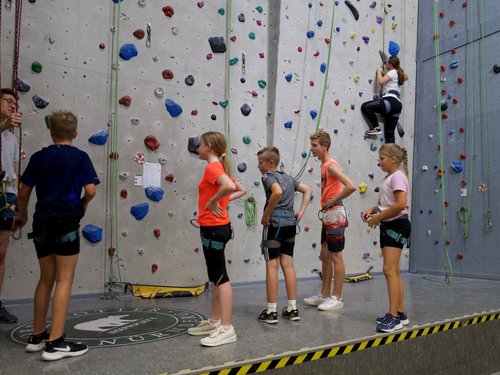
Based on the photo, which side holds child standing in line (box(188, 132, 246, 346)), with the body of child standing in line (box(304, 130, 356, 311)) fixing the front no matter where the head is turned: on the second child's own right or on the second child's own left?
on the second child's own left

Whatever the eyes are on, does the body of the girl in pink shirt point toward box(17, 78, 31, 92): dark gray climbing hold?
yes

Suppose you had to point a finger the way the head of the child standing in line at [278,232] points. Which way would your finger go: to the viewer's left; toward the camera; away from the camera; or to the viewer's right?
to the viewer's left

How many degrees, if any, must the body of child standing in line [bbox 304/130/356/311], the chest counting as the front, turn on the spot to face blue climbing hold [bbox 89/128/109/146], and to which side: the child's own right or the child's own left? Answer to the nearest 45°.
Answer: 0° — they already face it

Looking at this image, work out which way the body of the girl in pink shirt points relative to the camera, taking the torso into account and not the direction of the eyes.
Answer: to the viewer's left

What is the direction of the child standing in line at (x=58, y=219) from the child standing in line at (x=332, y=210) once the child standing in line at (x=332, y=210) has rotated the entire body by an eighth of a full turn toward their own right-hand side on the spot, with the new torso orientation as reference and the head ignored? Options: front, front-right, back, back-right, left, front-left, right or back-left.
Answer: left
